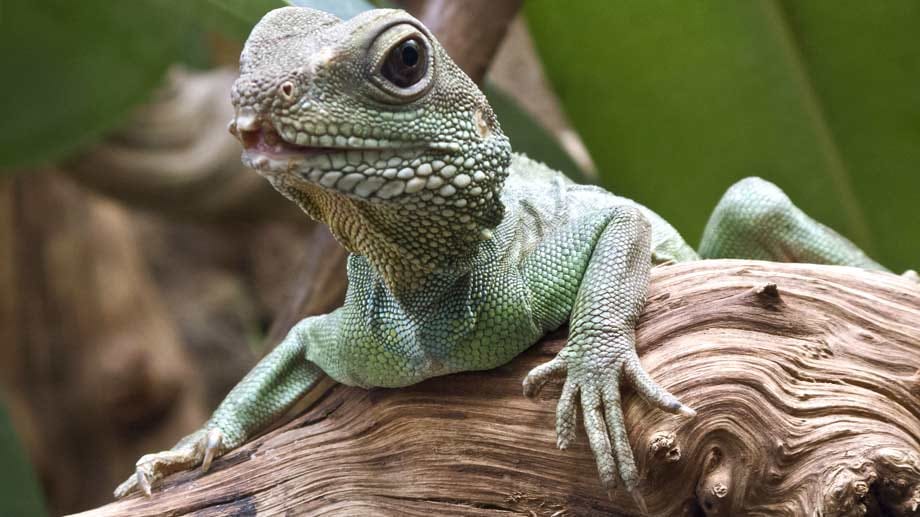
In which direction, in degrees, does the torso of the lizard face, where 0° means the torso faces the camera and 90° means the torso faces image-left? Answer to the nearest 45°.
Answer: approximately 45°
